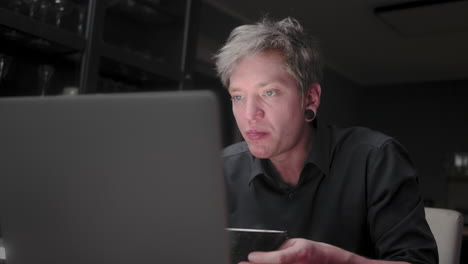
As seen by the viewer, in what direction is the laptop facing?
away from the camera

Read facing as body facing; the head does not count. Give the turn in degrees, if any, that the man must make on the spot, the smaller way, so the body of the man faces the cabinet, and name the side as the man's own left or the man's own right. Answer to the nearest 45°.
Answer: approximately 90° to the man's own right

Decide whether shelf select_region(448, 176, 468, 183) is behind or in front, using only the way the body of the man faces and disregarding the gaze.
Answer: behind

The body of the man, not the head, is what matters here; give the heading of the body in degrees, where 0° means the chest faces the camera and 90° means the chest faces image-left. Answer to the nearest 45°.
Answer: approximately 45°

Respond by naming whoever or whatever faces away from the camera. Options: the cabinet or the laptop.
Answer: the laptop

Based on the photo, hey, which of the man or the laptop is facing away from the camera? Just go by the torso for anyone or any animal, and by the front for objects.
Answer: the laptop

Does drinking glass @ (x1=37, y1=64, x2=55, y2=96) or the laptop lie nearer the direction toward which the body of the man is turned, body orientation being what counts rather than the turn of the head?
the laptop

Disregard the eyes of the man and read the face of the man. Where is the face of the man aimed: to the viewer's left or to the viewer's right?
to the viewer's left

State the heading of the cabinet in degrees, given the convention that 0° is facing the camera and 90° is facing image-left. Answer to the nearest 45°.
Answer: approximately 315°

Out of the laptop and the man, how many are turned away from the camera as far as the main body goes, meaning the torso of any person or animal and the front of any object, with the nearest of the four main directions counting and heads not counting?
1

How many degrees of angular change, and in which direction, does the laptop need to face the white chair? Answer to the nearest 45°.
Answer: approximately 45° to its right
